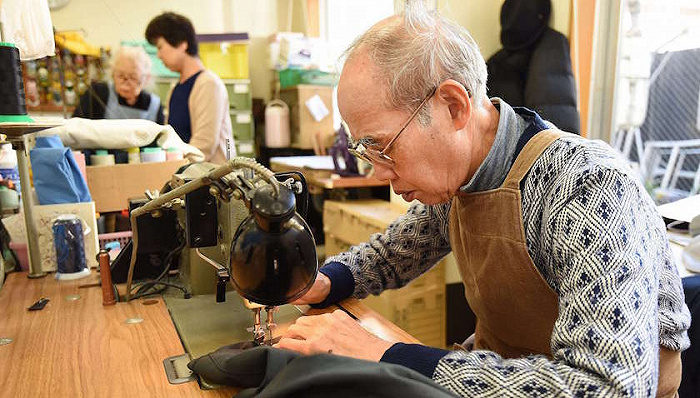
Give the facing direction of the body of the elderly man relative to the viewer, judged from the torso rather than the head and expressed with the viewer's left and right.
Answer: facing to the left of the viewer

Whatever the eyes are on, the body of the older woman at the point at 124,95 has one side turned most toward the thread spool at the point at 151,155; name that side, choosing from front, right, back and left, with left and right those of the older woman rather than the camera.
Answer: front

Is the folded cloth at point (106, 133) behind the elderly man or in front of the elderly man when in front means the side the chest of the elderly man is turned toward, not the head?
in front

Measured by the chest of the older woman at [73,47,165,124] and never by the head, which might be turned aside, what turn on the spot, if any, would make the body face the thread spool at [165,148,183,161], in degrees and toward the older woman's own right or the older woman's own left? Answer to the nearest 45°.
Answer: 0° — they already face it

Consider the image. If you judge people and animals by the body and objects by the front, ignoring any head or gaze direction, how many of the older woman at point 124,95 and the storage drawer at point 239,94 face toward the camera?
2

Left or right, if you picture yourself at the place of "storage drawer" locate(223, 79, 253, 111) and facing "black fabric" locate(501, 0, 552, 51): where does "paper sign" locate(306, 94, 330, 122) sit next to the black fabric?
left

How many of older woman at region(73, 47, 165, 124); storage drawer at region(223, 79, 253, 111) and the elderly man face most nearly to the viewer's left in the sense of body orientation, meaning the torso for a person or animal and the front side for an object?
1

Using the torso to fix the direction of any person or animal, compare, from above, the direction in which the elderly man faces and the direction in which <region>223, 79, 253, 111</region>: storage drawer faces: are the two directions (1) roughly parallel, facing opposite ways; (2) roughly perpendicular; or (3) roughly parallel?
roughly perpendicular

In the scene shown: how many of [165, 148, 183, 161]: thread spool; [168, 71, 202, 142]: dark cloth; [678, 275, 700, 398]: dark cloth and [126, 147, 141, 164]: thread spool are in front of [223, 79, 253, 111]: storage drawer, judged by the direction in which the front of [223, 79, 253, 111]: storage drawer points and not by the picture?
4
